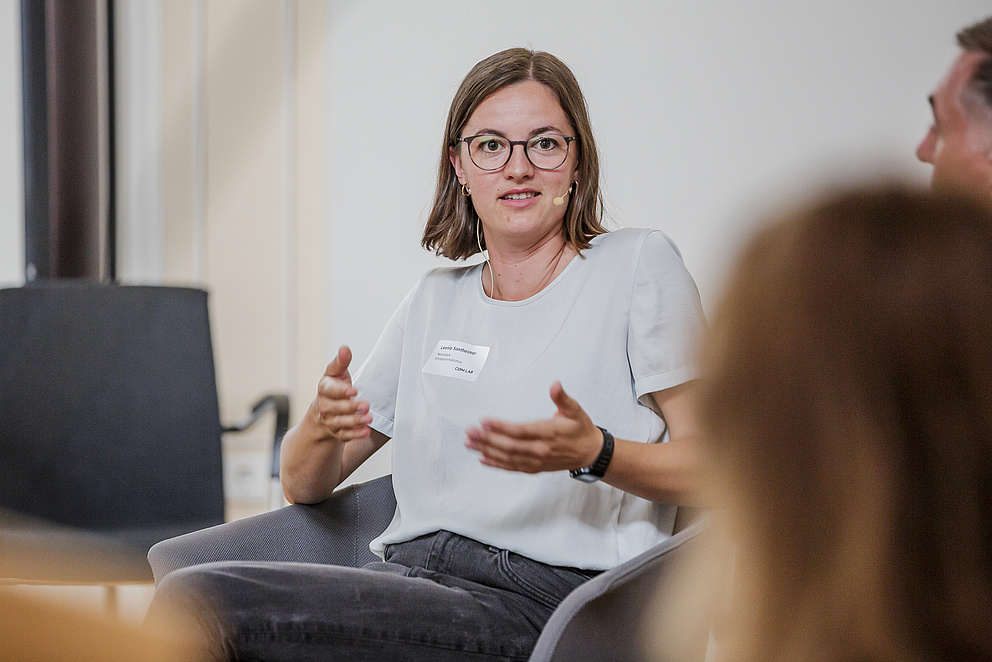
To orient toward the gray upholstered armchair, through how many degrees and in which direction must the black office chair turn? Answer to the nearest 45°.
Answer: approximately 135° to its right

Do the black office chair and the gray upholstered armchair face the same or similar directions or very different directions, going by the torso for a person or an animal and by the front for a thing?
very different directions

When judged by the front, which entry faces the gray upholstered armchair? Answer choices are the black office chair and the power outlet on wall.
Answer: the power outlet on wall

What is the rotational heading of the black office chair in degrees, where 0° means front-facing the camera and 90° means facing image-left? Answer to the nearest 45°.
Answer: approximately 225°

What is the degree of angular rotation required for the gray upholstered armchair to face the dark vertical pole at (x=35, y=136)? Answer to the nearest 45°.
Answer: approximately 90° to its right

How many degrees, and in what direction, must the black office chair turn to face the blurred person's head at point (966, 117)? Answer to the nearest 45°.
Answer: approximately 90° to its right

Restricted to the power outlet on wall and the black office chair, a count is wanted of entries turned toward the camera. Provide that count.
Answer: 1

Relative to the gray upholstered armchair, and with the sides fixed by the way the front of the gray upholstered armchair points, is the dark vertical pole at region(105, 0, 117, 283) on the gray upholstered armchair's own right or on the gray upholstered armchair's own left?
on the gray upholstered armchair's own right

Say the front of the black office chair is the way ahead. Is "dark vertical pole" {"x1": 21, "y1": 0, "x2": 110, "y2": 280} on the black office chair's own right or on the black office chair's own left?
on the black office chair's own left
